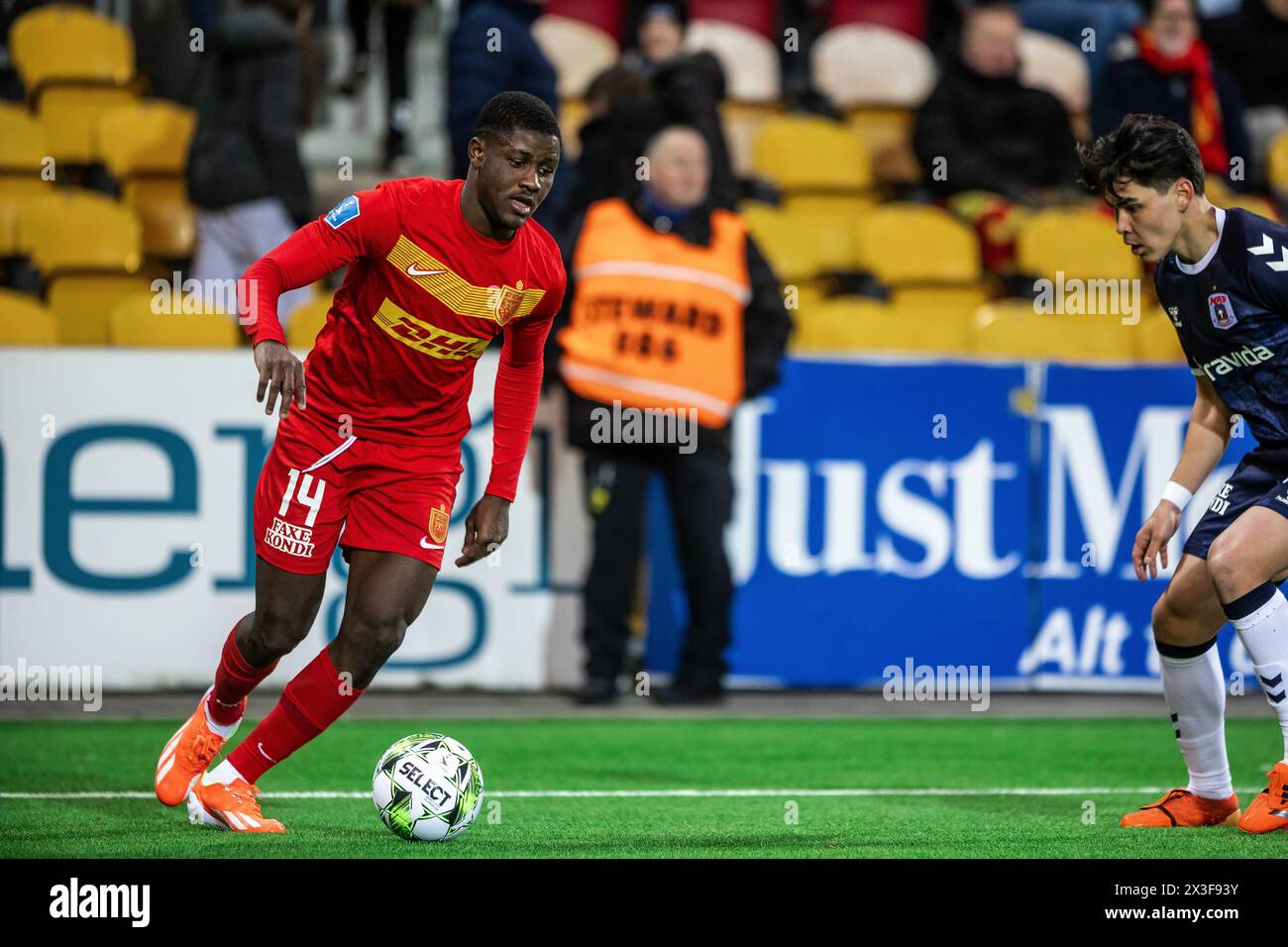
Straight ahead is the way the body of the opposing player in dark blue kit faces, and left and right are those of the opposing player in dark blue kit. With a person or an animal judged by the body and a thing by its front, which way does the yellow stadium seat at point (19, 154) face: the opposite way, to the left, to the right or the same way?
to the left

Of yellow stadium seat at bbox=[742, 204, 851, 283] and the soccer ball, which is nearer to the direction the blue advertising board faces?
the soccer ball

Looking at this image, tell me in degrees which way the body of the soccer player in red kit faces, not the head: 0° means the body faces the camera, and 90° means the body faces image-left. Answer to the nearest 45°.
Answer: approximately 315°

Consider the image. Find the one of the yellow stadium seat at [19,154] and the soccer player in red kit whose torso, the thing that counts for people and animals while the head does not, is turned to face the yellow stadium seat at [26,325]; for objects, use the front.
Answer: the yellow stadium seat at [19,154]

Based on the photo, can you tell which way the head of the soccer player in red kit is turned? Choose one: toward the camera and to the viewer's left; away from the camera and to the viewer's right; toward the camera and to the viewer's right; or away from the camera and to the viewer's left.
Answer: toward the camera and to the viewer's right

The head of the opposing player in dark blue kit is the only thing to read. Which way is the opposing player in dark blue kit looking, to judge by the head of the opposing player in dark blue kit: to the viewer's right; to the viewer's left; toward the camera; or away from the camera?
to the viewer's left

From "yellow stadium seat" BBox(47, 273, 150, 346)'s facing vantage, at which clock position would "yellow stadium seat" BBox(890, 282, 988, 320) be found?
"yellow stadium seat" BBox(890, 282, 988, 320) is roughly at 9 o'clock from "yellow stadium seat" BBox(47, 273, 150, 346).

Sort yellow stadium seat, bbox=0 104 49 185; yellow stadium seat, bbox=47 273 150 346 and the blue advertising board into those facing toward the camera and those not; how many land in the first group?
3
